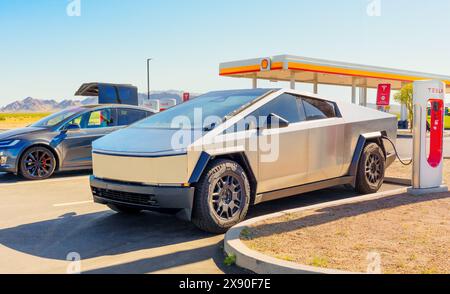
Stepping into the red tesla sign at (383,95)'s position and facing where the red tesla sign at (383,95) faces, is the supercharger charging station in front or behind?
in front

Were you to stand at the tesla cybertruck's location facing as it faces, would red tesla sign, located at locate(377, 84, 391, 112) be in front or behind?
behind

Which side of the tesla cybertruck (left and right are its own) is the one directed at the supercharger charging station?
back

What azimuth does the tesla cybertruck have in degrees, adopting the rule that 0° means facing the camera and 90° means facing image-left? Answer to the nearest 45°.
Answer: approximately 45°

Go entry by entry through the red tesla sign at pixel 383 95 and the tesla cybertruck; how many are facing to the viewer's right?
0

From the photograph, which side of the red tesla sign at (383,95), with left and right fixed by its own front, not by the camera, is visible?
front

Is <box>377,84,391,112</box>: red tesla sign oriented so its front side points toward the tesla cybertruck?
yes
